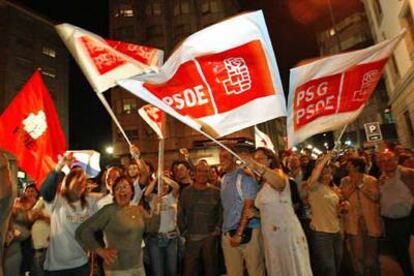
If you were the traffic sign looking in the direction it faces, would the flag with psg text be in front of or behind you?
in front

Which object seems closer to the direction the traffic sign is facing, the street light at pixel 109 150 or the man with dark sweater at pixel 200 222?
the man with dark sweater

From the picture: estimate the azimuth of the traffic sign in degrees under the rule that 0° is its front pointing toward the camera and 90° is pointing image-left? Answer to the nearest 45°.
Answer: approximately 0°

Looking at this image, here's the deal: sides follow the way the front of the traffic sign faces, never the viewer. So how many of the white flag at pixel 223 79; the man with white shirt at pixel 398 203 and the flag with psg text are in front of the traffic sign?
3

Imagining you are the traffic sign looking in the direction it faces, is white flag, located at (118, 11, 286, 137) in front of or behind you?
in front

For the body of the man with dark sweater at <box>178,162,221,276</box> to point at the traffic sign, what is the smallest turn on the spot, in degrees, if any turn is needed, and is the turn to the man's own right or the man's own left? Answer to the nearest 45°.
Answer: approximately 135° to the man's own left

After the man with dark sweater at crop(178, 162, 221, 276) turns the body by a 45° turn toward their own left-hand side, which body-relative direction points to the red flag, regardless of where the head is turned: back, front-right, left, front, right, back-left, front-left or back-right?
back-right

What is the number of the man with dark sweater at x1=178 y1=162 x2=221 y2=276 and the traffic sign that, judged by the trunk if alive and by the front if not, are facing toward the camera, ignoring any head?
2

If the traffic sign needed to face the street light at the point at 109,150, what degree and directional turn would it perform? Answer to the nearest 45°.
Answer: approximately 135° to its right

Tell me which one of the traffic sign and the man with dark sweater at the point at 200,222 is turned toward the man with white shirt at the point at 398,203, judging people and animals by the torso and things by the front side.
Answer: the traffic sign

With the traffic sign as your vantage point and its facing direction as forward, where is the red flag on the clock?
The red flag is roughly at 1 o'clock from the traffic sign.
